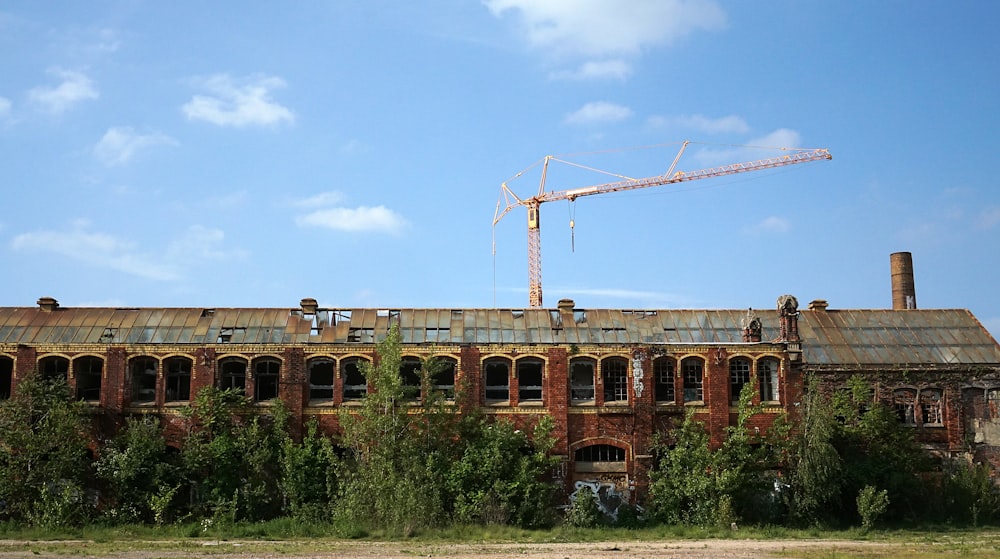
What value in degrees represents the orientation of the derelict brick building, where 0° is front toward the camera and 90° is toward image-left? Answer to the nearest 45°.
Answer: approximately 0°

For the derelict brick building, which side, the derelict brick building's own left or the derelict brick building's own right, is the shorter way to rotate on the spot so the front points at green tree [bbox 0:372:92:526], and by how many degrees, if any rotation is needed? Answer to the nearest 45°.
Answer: approximately 90° to the derelict brick building's own right
